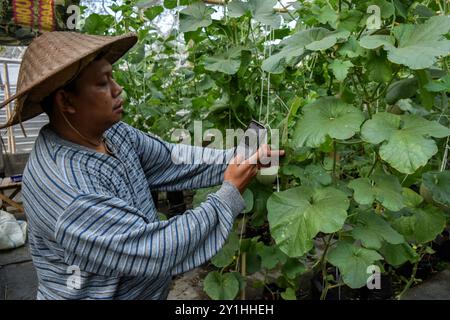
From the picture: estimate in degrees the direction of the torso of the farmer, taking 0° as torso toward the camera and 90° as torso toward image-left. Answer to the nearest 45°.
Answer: approximately 270°

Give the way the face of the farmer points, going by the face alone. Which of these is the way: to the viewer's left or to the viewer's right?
to the viewer's right
